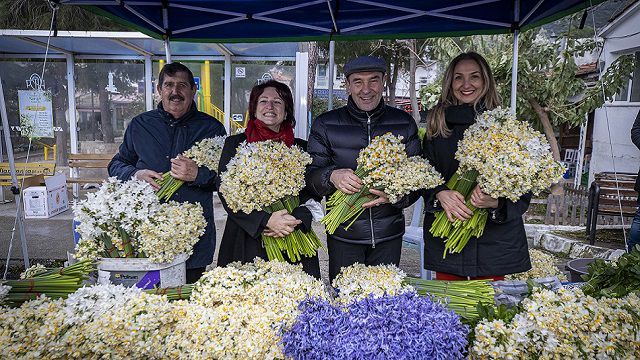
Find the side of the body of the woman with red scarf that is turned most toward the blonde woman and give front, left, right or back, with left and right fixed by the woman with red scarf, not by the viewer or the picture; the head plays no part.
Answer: left

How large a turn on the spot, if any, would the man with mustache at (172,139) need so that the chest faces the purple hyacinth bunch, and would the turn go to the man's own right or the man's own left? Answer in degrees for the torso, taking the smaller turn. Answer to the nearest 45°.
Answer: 0° — they already face it

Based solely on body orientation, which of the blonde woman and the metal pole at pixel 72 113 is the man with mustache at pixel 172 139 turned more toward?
the blonde woman

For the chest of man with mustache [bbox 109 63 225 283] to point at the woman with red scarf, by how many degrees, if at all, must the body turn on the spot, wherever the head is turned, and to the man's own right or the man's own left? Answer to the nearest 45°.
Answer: approximately 45° to the man's own left

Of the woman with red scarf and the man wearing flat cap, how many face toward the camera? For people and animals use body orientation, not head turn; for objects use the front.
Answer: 2
